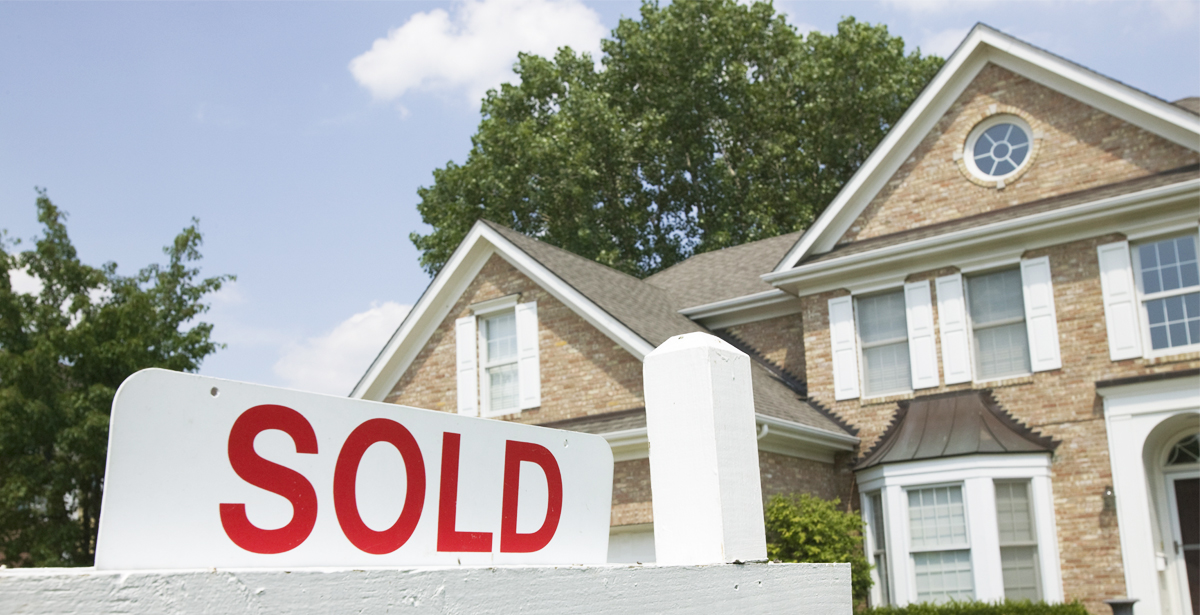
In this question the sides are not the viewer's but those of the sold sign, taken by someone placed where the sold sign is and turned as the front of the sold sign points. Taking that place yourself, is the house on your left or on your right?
on your left

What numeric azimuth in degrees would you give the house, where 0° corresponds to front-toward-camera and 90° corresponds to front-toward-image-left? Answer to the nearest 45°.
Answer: approximately 45°

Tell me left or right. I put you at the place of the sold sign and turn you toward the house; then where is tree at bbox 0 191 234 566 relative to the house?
left

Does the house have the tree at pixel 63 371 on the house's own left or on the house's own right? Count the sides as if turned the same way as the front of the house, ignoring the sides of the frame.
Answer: on the house's own right

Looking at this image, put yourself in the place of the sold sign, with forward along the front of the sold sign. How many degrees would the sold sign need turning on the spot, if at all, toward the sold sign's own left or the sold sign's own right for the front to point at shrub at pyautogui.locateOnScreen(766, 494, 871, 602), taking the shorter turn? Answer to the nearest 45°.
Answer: approximately 90° to the sold sign's own left

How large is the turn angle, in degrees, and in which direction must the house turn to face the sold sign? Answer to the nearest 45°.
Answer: approximately 45° to its left

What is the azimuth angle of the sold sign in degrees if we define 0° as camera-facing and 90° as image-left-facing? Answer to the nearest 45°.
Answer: approximately 315°
